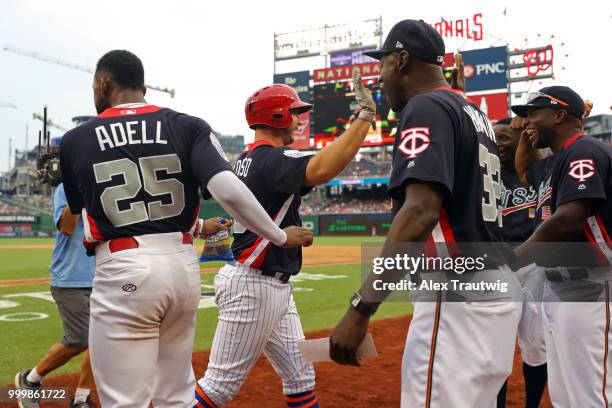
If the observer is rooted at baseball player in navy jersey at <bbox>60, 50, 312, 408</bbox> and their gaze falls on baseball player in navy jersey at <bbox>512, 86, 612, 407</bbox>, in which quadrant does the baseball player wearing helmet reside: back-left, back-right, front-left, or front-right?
front-left

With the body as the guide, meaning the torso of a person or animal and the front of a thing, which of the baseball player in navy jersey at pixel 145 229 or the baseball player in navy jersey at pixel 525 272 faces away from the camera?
the baseball player in navy jersey at pixel 145 229

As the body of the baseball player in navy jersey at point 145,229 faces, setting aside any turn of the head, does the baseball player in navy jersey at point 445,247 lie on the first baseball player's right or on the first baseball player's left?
on the first baseball player's right

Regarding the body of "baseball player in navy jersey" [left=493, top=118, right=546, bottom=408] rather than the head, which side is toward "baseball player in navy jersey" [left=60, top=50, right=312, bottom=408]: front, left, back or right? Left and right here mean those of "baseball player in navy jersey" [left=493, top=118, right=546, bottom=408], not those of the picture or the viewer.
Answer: front

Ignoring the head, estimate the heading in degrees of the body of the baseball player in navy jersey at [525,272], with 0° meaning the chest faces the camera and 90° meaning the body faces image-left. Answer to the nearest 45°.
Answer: approximately 45°

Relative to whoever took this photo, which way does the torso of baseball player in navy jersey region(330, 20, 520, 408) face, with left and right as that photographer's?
facing away from the viewer and to the left of the viewer

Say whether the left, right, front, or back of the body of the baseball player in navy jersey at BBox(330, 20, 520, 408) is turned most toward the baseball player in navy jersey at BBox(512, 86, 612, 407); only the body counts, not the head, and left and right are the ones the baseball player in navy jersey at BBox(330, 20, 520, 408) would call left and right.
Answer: right

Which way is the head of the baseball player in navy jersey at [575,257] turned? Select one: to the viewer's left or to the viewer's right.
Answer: to the viewer's left

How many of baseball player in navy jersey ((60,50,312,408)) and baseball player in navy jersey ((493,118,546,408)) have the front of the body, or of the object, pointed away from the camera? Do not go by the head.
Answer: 1

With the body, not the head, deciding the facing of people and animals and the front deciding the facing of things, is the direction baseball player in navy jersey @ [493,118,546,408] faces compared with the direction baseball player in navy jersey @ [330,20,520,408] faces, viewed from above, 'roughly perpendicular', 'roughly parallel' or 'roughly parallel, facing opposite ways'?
roughly perpendicular

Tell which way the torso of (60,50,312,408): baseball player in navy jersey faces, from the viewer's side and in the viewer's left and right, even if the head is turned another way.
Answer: facing away from the viewer

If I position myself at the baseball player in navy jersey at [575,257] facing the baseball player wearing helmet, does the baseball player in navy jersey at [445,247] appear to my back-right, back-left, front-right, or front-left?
front-left

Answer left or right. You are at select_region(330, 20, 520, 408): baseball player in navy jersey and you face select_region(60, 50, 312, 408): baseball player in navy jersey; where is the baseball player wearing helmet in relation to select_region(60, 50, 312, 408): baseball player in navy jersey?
right

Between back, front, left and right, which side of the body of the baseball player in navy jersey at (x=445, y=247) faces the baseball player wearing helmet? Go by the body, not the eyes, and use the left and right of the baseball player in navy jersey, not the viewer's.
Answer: front

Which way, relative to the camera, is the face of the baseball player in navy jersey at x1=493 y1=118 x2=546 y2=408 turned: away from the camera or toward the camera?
toward the camera

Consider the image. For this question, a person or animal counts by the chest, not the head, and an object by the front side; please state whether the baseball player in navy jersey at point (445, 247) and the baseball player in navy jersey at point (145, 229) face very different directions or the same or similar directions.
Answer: same or similar directions
